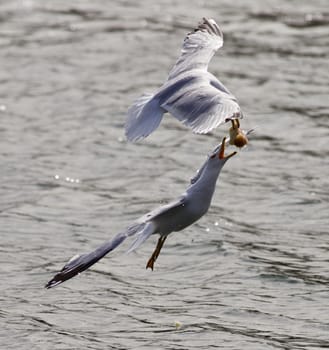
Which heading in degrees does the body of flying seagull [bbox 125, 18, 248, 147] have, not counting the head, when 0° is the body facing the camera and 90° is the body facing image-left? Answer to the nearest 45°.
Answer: approximately 270°
